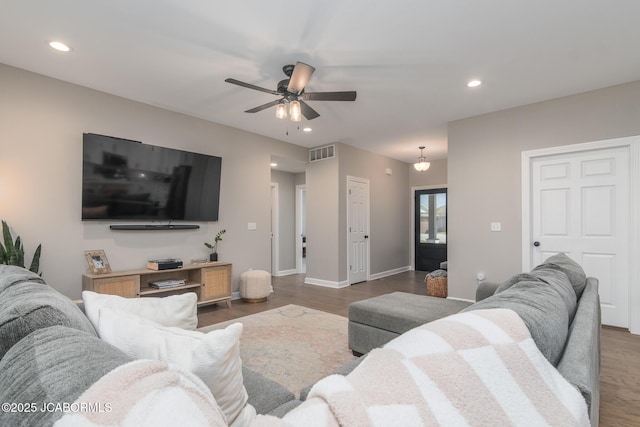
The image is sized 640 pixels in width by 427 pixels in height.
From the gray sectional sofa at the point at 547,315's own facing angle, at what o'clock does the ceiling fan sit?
The ceiling fan is roughly at 1 o'clock from the gray sectional sofa.

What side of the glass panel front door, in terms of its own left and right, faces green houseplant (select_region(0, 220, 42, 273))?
front

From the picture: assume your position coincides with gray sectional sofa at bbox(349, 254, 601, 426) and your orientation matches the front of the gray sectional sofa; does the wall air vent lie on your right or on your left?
on your right

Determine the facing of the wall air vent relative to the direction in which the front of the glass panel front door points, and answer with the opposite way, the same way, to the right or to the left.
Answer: the same way

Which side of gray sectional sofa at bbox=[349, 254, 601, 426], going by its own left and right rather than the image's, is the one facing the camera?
left

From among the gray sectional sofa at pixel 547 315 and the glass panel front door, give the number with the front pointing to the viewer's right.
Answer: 0

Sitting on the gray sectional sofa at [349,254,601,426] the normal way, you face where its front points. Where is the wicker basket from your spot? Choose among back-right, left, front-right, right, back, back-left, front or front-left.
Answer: right

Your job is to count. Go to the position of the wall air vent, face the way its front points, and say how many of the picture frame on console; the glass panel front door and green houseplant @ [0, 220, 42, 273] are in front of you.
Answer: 2

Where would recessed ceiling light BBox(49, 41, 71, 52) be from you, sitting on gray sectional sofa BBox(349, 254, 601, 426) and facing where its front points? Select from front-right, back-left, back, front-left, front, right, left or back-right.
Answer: front

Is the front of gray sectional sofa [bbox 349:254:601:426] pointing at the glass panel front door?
no

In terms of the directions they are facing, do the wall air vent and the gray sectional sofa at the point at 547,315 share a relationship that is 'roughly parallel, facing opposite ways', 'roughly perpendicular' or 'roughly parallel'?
roughly perpendicular

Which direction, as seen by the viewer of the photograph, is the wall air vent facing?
facing the viewer and to the left of the viewer

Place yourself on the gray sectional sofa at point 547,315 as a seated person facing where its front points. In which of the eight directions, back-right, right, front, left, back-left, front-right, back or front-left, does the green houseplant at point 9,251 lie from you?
front

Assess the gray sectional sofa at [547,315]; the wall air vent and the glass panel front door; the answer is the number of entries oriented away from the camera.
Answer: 0

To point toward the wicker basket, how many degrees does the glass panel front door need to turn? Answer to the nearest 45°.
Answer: approximately 45° to its left
